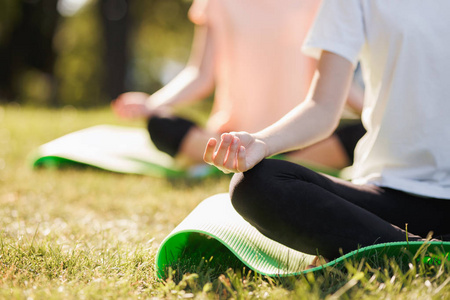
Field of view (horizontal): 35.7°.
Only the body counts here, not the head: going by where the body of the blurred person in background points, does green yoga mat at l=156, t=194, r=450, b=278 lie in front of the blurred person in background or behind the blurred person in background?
in front
